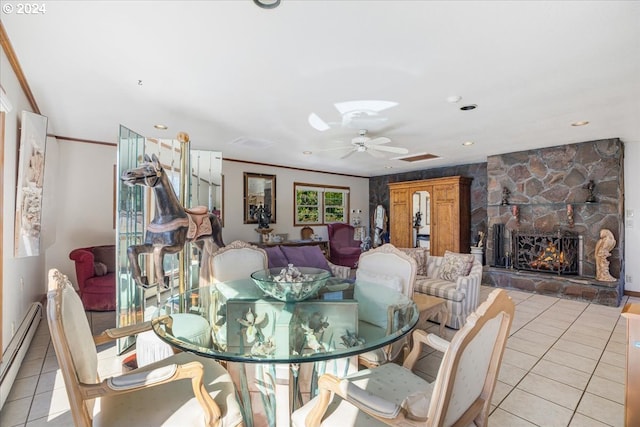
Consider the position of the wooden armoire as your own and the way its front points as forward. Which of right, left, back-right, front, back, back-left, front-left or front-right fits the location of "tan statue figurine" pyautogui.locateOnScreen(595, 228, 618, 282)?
left

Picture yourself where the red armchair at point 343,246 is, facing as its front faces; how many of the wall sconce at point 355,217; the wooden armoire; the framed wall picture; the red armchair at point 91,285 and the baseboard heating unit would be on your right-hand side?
3

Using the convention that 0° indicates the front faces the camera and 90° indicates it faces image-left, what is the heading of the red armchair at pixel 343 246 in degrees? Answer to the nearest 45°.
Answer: approximately 315°

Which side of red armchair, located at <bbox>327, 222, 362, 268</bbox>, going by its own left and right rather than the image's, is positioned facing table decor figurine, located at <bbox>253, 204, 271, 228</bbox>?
right

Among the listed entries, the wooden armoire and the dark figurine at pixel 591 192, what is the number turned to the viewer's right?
0

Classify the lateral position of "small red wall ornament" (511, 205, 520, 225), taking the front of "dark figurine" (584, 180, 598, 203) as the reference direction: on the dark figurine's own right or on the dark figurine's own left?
on the dark figurine's own right

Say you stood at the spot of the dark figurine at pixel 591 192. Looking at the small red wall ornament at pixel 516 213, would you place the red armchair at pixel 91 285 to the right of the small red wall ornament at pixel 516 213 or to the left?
left

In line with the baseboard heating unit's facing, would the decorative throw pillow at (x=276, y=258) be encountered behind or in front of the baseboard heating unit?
in front

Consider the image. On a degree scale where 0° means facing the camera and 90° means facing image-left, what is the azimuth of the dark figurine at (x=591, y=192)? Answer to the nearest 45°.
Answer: approximately 45°

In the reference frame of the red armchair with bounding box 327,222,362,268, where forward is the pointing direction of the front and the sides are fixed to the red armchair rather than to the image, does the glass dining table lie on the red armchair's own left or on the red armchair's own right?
on the red armchair's own right

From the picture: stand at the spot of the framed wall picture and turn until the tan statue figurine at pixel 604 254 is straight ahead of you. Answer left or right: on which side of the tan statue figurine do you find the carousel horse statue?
right

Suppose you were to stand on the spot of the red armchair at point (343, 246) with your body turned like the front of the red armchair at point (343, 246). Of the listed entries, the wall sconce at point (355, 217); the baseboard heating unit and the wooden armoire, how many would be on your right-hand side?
1

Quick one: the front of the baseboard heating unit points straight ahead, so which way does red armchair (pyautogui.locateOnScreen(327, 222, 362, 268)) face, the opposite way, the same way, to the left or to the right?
to the right

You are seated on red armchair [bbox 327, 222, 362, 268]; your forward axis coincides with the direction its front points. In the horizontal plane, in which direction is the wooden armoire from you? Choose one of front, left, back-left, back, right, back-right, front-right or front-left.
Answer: front-left
